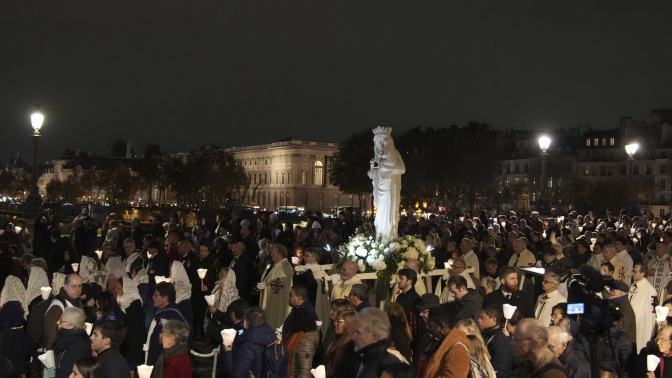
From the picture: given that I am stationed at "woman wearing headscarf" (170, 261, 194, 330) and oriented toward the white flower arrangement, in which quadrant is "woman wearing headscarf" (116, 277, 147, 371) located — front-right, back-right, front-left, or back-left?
back-right

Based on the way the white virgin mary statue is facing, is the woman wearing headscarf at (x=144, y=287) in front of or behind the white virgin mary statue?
in front

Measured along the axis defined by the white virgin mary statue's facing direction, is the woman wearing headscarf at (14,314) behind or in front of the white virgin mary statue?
in front

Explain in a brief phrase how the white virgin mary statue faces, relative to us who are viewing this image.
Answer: facing the viewer and to the left of the viewer
